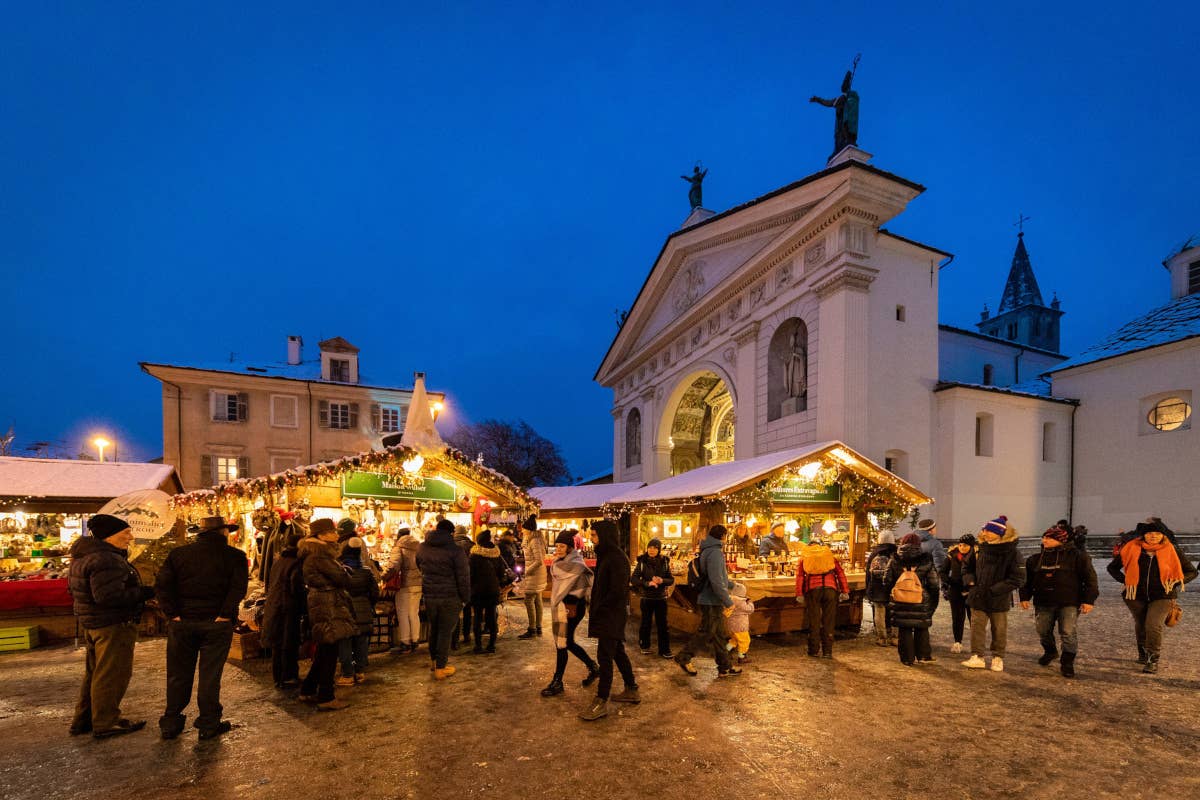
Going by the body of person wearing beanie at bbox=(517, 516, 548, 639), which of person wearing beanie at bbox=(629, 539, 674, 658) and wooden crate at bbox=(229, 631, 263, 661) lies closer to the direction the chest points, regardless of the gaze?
the wooden crate

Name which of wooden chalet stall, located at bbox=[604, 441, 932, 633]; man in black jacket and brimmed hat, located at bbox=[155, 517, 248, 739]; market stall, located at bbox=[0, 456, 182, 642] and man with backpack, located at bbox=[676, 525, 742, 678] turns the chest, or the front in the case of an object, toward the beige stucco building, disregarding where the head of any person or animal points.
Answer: the man in black jacket and brimmed hat

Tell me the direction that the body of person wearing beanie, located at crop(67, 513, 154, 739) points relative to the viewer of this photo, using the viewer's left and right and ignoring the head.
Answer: facing to the right of the viewer

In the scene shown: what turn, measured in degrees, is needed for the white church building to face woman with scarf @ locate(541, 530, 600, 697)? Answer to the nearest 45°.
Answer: approximately 45° to its left

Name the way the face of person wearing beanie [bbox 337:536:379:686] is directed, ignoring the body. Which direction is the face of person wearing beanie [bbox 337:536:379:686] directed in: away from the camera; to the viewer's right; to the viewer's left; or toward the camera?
away from the camera

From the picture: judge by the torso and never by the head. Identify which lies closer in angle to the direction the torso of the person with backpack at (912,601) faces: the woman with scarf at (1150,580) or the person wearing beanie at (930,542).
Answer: the person wearing beanie

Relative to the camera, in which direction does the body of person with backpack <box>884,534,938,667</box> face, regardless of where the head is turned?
away from the camera

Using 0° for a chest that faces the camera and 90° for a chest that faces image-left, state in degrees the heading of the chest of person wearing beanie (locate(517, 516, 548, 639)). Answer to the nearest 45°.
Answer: approximately 90°
